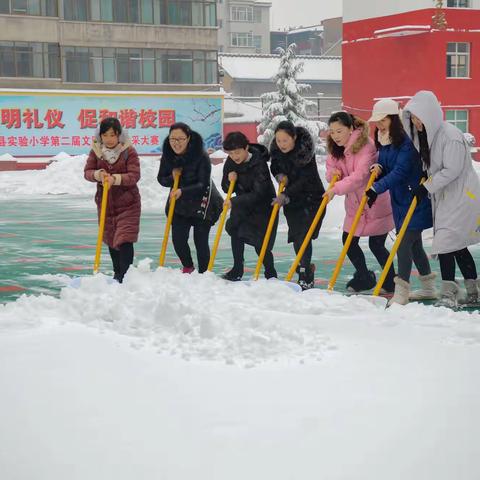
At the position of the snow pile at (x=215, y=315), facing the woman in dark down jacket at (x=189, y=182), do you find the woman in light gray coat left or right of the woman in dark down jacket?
right

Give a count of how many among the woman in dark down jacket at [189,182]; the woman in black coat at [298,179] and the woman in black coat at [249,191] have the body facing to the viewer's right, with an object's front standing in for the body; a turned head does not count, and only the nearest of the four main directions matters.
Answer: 0

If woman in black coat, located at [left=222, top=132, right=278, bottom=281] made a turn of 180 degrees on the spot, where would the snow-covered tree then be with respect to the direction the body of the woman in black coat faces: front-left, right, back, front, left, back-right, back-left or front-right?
front-left

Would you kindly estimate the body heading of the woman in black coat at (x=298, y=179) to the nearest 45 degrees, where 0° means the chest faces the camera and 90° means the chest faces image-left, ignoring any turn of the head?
approximately 45°

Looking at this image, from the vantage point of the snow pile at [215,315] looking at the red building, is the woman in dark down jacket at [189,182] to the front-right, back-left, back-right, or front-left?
front-left

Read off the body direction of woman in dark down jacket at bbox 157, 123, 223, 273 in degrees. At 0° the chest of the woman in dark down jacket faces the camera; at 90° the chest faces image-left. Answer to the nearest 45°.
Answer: approximately 45°

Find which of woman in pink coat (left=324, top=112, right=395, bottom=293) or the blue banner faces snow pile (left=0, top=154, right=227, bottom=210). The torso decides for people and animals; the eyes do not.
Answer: the blue banner

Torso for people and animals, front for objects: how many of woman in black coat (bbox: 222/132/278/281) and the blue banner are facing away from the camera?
0

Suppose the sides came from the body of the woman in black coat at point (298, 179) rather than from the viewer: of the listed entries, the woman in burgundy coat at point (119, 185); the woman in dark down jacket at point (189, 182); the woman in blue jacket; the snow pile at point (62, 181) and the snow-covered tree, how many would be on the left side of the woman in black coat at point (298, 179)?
1

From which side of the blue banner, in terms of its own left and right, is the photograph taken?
front

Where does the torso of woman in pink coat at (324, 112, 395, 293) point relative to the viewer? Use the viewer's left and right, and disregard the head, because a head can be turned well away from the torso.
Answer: facing the viewer and to the left of the viewer

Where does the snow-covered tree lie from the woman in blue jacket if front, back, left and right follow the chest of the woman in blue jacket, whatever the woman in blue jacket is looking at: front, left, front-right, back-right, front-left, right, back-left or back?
back-right
